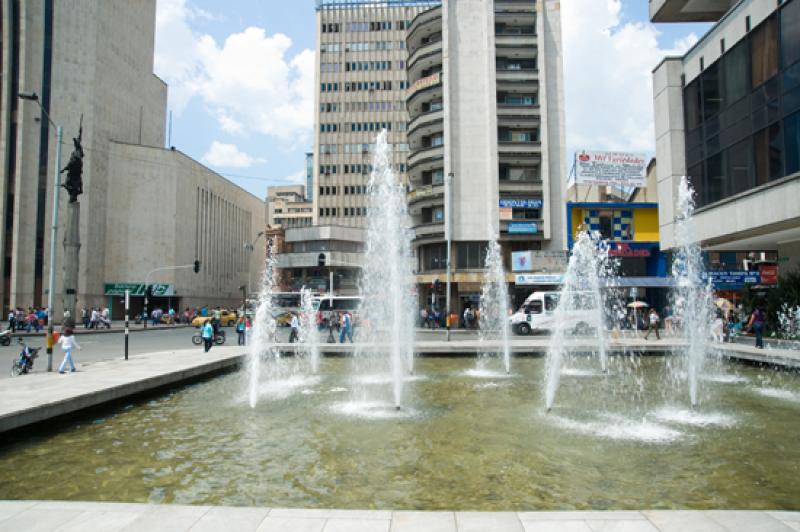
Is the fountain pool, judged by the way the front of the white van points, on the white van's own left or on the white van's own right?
on the white van's own left

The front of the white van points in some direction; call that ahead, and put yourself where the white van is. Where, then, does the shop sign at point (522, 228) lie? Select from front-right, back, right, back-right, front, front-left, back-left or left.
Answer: right

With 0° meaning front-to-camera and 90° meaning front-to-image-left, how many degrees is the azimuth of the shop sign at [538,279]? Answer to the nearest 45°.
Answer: approximately 0°

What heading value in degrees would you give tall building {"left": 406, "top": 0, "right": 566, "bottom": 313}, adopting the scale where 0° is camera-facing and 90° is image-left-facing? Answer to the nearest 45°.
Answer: approximately 0°

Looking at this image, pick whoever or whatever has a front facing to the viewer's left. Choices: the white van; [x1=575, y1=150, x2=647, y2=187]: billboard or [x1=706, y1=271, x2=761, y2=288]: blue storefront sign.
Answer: the white van

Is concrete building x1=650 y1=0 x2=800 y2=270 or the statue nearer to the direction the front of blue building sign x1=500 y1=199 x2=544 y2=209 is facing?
the concrete building

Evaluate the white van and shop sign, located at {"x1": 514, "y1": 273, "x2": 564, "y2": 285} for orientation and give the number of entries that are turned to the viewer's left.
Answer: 1

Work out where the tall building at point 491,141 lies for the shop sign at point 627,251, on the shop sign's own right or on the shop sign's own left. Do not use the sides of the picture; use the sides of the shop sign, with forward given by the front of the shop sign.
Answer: on the shop sign's own right
